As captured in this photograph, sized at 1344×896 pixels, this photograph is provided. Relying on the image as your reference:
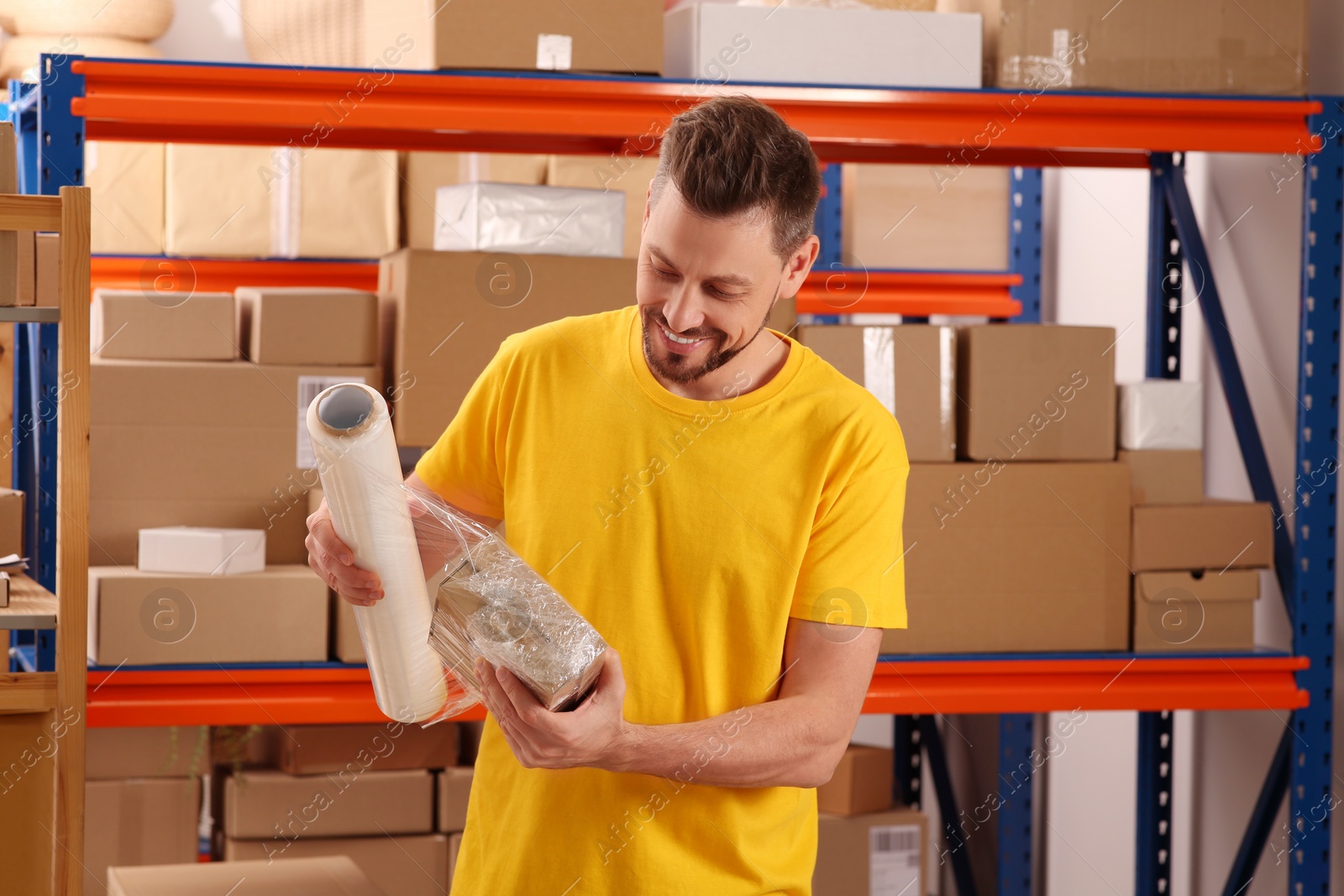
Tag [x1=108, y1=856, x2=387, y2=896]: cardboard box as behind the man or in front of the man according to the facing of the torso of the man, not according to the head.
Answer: behind

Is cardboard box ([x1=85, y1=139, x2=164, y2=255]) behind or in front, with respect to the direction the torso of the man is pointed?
behind

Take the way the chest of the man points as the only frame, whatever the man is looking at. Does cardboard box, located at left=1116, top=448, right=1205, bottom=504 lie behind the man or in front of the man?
behind

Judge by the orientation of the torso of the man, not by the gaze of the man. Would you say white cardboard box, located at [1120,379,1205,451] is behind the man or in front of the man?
behind

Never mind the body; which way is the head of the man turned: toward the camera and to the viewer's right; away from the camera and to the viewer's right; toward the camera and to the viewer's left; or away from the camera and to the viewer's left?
toward the camera and to the viewer's left

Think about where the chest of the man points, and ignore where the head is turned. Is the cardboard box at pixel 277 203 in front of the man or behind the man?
behind

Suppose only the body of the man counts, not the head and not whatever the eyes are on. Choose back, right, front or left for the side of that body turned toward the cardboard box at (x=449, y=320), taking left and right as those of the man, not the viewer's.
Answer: back

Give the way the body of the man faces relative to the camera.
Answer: toward the camera

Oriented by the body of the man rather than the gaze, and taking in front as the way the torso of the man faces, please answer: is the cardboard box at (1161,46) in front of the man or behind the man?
behind
